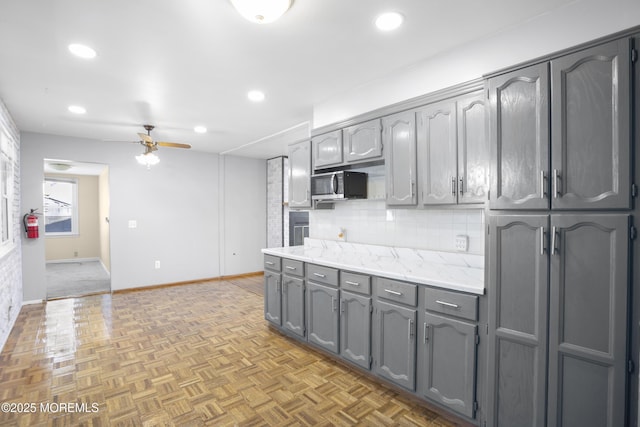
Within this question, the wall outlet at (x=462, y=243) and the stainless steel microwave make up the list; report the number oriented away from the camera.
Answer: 0

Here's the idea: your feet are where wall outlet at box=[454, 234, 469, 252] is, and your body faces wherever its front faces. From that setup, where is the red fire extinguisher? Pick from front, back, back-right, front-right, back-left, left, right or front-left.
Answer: front-right

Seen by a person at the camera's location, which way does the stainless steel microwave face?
facing the viewer and to the left of the viewer

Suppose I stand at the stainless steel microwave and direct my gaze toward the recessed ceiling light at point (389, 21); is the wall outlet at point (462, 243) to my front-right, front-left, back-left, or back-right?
front-left

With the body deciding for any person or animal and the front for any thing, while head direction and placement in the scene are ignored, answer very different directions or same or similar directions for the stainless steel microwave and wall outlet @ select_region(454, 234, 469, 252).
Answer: same or similar directions

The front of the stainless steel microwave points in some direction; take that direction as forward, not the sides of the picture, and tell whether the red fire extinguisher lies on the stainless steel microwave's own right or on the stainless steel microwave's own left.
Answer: on the stainless steel microwave's own right

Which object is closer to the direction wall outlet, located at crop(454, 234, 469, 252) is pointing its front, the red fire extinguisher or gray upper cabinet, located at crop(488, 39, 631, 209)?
the red fire extinguisher

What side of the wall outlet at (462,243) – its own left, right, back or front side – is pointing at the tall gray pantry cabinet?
left

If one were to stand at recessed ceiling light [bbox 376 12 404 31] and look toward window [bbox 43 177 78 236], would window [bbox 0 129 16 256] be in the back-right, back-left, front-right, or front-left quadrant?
front-left

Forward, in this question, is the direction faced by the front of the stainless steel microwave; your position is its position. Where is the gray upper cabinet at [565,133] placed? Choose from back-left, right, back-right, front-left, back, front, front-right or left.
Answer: left

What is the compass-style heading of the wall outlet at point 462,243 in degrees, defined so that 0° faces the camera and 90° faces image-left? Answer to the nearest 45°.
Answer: approximately 45°

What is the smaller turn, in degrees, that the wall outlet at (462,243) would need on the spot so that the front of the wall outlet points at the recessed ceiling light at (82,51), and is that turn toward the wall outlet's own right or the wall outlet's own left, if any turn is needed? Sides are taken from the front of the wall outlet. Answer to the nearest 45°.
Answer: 0° — it already faces it

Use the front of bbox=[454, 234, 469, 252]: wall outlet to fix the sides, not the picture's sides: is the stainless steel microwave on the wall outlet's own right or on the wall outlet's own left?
on the wall outlet's own right
